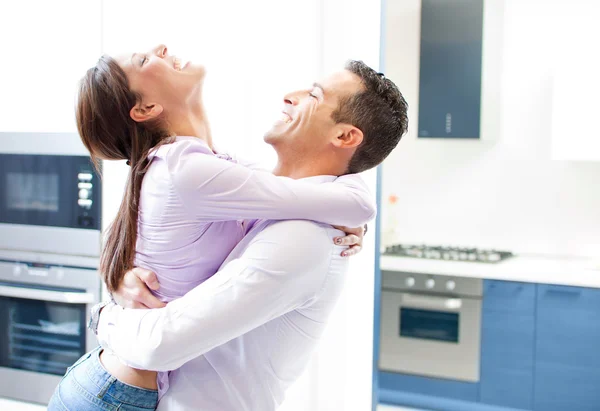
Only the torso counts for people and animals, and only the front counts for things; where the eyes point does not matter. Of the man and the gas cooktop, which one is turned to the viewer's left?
the man

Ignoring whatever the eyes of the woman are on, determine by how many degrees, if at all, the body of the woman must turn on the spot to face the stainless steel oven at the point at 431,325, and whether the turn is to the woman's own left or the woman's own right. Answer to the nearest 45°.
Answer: approximately 45° to the woman's own left

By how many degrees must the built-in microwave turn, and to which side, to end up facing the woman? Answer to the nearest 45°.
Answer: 0° — it already faces them

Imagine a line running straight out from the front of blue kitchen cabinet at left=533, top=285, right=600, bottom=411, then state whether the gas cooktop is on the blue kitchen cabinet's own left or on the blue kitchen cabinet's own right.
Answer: on the blue kitchen cabinet's own right

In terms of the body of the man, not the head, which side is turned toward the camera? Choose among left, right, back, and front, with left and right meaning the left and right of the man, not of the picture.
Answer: left

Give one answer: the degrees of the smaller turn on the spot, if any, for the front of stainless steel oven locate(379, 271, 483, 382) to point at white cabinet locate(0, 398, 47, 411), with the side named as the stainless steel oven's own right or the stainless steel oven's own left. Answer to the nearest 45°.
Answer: approximately 45° to the stainless steel oven's own right

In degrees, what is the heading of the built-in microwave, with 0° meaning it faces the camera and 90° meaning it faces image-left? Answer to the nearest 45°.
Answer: approximately 0°

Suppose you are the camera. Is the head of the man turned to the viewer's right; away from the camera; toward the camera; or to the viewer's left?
to the viewer's left

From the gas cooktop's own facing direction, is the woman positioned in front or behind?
in front

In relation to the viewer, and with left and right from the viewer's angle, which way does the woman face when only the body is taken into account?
facing to the right of the viewer

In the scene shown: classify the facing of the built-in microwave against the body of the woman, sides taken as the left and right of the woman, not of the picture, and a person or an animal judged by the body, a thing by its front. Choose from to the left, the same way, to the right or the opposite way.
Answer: to the right
